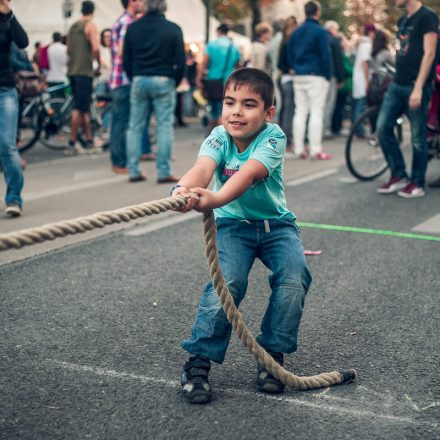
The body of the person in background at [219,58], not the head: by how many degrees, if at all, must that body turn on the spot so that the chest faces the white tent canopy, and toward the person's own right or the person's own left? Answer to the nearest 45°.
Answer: approximately 45° to the person's own left

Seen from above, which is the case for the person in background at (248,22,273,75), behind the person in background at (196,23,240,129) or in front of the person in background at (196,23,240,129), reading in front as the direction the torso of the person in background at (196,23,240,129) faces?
in front

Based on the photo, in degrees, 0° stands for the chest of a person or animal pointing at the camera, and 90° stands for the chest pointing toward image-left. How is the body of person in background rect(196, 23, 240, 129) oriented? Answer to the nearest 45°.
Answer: approximately 180°

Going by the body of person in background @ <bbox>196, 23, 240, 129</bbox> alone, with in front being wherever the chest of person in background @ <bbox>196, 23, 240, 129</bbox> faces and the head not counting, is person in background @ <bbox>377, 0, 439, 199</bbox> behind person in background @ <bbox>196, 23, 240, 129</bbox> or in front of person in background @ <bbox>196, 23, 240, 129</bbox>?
behind

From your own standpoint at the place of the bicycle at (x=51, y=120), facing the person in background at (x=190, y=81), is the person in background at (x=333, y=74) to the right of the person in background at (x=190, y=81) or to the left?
right

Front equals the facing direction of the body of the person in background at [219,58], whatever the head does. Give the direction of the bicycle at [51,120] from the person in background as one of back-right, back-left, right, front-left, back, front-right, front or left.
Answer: left

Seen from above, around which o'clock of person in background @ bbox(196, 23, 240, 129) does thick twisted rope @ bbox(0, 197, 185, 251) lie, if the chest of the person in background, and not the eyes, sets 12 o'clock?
The thick twisted rope is roughly at 6 o'clock from the person in background.

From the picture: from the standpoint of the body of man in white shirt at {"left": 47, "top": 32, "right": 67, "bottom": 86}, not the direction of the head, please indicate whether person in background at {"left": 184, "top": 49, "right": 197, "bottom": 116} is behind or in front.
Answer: in front
